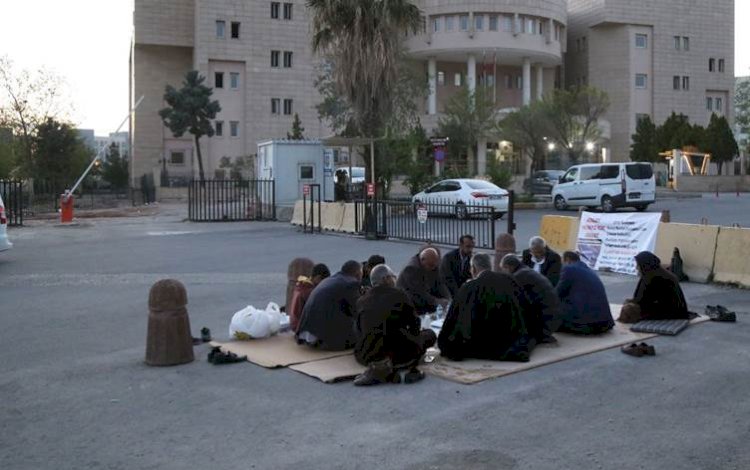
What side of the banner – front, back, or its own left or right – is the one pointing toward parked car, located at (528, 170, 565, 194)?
back

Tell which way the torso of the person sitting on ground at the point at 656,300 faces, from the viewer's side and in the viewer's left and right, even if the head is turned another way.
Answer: facing to the left of the viewer

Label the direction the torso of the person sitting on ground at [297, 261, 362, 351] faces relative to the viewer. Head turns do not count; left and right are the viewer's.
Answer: facing away from the viewer and to the right of the viewer

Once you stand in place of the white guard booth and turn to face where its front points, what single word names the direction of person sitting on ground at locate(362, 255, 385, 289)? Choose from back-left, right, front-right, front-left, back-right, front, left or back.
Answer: front

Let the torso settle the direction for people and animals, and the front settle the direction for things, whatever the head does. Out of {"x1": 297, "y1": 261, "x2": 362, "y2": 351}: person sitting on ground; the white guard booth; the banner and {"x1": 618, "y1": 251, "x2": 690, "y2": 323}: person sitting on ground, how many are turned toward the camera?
2

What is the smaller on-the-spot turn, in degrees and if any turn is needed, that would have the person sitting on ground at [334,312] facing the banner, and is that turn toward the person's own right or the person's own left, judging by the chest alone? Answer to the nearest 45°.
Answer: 0° — they already face it

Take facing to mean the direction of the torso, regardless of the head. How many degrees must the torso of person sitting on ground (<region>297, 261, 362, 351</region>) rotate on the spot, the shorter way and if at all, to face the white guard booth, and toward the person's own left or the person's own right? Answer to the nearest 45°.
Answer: approximately 45° to the person's own left

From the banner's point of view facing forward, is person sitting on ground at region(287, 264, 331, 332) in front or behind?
in front

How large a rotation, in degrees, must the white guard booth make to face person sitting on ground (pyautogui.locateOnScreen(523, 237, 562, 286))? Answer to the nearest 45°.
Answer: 0° — it already faces them

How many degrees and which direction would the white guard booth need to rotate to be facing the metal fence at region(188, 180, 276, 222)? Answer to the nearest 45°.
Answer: approximately 45° to its right

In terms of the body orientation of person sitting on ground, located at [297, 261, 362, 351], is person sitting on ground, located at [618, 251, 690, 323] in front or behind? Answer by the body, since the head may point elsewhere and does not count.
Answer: in front

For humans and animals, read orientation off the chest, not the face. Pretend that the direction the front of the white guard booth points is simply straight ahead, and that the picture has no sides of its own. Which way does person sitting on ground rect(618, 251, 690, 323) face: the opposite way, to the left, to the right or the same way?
to the right

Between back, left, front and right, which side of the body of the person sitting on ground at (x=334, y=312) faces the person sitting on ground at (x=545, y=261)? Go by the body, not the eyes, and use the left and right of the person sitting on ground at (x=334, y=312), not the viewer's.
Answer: front

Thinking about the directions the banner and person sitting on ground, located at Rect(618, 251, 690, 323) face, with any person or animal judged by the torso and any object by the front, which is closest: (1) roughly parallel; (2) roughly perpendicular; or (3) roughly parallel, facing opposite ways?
roughly perpendicular

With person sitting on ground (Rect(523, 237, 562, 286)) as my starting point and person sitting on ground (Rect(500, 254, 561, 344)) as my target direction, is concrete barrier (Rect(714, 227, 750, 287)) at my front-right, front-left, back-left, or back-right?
back-left

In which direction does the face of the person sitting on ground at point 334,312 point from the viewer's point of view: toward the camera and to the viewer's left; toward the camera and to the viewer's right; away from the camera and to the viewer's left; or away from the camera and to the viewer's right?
away from the camera and to the viewer's right
